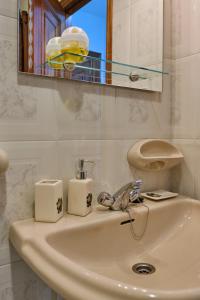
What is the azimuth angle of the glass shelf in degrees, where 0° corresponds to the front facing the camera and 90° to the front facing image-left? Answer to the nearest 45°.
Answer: approximately 315°

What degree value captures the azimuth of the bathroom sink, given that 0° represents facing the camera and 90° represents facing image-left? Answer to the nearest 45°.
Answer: approximately 315°

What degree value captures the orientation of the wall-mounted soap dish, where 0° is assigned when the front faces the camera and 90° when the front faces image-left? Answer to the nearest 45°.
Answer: approximately 315°
